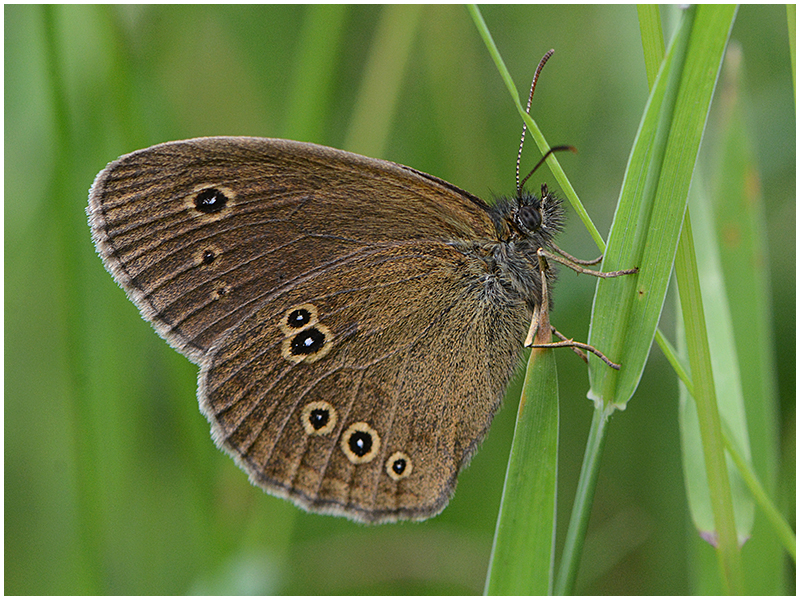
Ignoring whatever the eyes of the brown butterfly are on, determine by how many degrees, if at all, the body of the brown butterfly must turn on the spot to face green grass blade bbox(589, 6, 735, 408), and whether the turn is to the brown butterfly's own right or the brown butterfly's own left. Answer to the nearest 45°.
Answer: approximately 45° to the brown butterfly's own right

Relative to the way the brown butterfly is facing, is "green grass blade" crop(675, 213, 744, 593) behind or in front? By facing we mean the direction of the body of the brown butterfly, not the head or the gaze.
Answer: in front

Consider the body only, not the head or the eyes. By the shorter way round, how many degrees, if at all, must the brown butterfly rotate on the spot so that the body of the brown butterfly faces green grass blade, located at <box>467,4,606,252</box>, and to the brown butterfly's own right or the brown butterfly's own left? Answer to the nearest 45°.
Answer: approximately 45° to the brown butterfly's own right

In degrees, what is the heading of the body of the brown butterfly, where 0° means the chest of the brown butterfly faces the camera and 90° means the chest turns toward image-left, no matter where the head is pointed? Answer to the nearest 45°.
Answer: approximately 270°

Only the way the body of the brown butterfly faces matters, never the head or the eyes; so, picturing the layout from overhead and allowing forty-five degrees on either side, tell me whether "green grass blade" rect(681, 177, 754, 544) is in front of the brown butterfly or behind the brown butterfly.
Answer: in front
